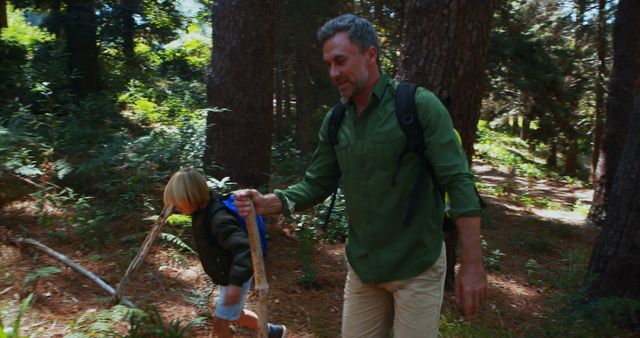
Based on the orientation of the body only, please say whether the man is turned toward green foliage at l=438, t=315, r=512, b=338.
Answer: no

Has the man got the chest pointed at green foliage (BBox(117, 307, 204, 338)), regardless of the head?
no

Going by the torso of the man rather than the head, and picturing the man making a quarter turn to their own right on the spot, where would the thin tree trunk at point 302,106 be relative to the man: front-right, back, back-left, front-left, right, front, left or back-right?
front-right

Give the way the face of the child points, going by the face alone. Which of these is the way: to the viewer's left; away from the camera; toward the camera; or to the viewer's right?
to the viewer's left

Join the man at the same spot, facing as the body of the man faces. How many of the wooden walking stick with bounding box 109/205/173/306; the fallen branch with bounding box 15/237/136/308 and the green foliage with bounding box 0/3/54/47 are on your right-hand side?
3

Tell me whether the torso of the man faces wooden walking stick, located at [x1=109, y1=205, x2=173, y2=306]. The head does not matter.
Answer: no

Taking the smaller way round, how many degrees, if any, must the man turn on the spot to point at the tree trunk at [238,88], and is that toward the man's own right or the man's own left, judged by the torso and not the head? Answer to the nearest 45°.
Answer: approximately 90° to the man's own right

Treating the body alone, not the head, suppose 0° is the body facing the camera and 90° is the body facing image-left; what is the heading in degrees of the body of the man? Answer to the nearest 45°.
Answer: approximately 45°

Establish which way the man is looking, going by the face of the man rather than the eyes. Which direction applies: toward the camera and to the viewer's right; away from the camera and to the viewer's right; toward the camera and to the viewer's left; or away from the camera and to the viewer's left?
toward the camera and to the viewer's left

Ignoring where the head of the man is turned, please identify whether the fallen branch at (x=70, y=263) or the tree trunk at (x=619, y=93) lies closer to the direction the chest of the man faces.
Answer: the fallen branch

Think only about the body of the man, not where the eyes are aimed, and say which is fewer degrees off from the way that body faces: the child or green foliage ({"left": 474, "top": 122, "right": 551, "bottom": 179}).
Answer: the child

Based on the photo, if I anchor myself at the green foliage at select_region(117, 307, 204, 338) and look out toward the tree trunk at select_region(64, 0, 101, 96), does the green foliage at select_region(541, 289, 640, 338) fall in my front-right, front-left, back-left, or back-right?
back-right

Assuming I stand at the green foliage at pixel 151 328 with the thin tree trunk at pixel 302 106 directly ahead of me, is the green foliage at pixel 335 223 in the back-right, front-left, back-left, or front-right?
front-right

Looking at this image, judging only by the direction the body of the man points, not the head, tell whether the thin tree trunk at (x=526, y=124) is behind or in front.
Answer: behind

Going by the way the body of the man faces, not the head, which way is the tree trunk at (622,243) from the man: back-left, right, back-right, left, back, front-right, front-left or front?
back

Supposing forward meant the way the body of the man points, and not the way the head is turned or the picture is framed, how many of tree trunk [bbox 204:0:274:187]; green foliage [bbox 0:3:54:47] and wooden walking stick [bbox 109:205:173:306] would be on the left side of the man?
0

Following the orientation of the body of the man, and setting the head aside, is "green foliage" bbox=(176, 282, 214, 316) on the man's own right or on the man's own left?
on the man's own right

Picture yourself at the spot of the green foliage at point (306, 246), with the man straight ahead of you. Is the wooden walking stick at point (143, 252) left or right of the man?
right
